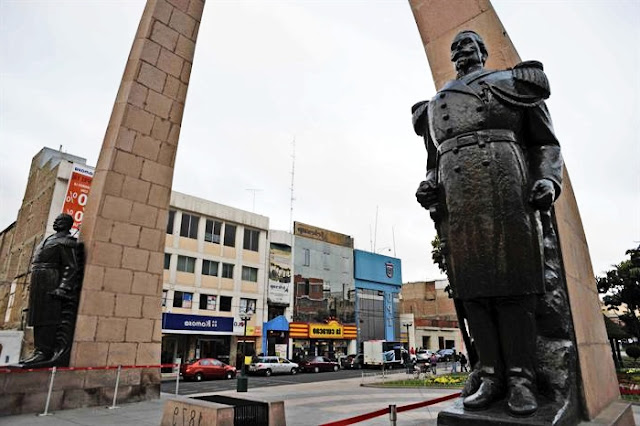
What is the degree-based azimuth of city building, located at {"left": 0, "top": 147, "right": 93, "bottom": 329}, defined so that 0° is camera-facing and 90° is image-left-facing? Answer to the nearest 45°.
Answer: approximately 315°

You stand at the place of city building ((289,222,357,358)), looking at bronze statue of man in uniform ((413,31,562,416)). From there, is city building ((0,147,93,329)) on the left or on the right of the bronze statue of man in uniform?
right

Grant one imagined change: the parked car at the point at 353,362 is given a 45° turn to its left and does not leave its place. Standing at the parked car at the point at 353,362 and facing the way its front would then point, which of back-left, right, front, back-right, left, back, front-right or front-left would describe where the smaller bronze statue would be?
back

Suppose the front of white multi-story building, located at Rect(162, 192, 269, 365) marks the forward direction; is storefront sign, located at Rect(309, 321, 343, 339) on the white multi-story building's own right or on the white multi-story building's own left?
on the white multi-story building's own left

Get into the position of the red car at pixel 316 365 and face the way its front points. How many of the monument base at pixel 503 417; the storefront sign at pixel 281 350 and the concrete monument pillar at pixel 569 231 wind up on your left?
1
